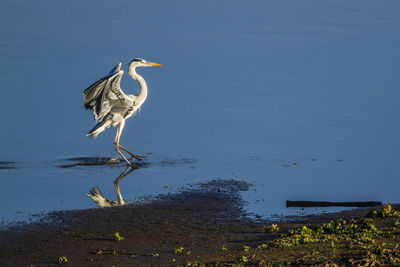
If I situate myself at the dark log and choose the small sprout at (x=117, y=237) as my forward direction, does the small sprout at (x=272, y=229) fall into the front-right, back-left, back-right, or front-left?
front-left

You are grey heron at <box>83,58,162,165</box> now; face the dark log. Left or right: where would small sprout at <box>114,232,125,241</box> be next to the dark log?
right

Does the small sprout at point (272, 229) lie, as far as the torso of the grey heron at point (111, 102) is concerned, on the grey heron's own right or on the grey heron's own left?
on the grey heron's own right

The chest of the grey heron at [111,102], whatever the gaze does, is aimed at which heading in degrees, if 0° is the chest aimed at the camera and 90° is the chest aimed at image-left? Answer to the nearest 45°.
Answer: approximately 270°

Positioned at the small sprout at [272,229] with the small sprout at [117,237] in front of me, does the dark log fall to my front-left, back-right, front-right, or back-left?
back-right

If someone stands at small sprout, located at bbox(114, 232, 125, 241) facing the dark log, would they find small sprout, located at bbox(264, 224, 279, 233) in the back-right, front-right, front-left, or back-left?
front-right

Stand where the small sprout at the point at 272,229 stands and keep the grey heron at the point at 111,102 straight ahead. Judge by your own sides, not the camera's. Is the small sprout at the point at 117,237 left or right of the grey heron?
left

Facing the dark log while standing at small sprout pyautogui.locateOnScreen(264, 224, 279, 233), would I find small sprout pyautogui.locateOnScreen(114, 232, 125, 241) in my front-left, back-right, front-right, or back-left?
back-left

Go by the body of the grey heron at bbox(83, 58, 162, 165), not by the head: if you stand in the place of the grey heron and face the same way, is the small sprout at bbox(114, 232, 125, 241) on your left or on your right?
on your right

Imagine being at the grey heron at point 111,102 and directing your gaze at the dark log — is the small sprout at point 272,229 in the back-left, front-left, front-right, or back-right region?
front-right
